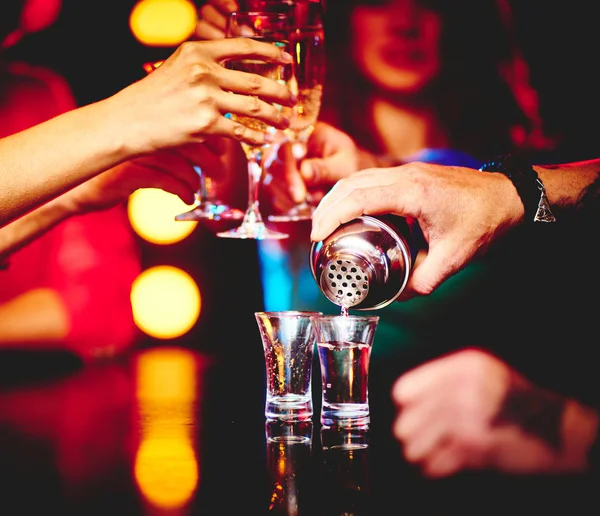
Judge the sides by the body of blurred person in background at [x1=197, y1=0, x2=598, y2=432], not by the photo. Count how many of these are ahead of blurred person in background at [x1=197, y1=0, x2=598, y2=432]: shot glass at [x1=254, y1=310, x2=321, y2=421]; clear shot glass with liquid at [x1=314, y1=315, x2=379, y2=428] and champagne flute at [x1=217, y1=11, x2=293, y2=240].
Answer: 3

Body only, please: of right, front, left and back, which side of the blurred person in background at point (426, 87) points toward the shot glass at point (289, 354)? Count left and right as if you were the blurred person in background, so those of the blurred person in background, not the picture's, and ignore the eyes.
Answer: front

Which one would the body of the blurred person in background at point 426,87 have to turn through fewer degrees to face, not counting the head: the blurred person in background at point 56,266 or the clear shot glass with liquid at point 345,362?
the clear shot glass with liquid

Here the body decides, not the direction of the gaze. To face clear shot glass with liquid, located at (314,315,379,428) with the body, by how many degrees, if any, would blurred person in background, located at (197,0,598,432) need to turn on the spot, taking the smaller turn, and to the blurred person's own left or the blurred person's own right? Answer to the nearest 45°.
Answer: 0° — they already face it

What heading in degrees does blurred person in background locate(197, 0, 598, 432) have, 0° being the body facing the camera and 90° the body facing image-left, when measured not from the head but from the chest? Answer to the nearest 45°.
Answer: approximately 0°
